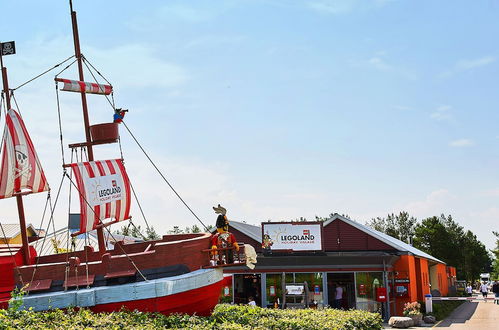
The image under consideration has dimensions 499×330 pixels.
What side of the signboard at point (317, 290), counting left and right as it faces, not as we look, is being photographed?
front

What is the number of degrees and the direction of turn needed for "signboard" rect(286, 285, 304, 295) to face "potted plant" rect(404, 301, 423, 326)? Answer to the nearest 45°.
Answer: approximately 90° to its left

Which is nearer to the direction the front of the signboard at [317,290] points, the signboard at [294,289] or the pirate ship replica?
the pirate ship replica

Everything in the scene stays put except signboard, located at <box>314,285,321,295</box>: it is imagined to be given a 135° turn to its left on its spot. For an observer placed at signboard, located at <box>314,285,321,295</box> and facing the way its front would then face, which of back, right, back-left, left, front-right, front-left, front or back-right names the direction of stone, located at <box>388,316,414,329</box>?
right

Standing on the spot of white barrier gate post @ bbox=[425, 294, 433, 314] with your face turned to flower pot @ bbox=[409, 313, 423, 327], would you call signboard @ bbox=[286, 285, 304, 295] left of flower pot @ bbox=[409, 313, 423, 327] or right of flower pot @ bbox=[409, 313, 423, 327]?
right

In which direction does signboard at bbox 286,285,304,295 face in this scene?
toward the camera

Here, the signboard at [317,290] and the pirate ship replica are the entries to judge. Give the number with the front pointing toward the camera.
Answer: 1

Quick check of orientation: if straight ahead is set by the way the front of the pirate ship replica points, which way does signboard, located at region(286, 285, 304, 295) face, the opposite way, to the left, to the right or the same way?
to the right

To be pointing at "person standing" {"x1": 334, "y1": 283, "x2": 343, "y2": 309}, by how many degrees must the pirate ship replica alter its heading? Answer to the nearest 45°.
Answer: approximately 45° to its left
